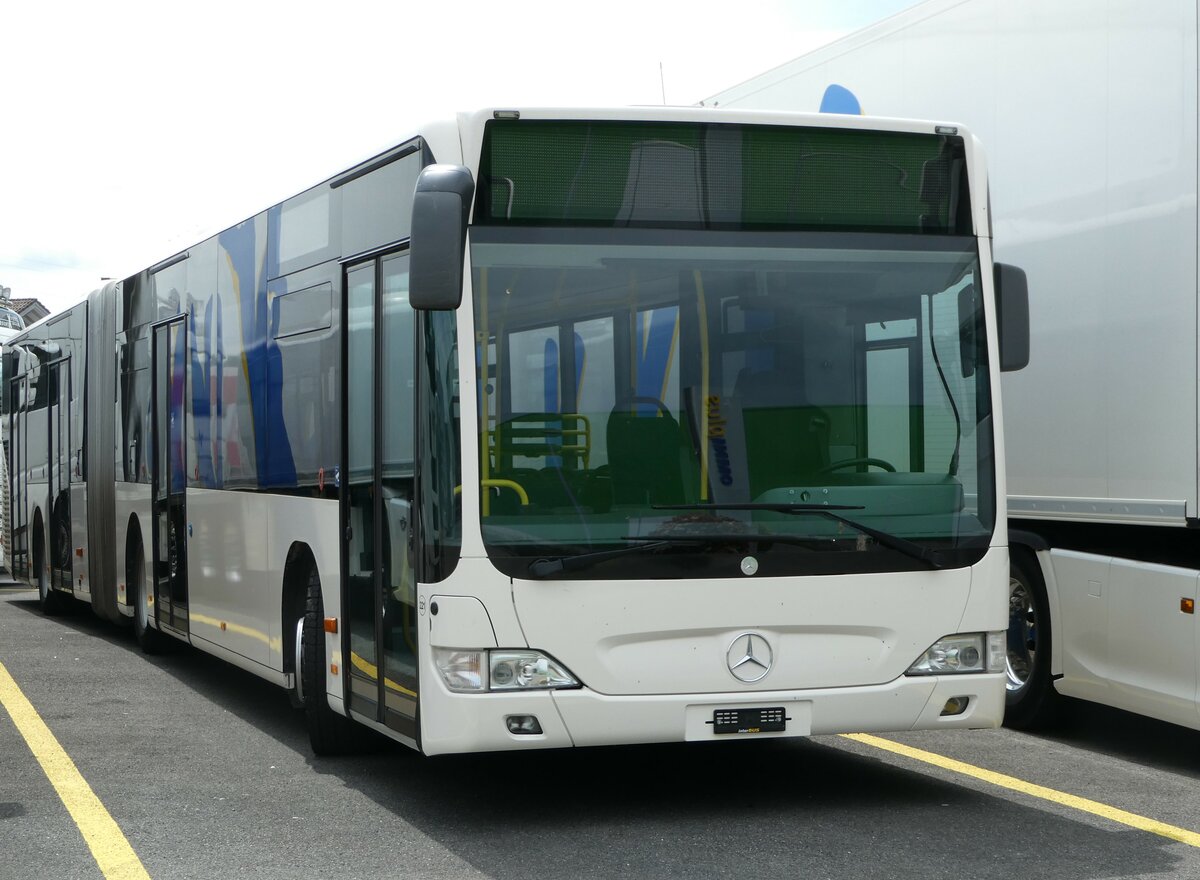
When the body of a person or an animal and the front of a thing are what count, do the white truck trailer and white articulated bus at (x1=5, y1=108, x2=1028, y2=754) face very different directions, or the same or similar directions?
same or similar directions

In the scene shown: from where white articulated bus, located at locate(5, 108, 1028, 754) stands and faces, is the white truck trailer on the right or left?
on its left

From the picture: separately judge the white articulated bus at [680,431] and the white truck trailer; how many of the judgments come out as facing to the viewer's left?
0

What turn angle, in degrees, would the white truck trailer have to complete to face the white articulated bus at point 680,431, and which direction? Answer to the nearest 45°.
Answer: approximately 90° to its right

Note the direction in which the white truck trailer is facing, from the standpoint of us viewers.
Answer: facing the viewer and to the right of the viewer

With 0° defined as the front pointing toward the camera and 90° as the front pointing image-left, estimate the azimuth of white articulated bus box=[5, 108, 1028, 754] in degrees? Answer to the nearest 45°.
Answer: approximately 315°
